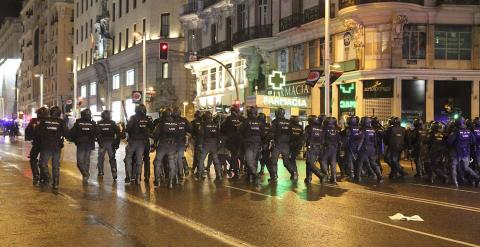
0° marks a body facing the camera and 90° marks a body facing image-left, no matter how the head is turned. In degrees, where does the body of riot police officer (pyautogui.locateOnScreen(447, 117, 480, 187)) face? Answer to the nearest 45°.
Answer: approximately 135°

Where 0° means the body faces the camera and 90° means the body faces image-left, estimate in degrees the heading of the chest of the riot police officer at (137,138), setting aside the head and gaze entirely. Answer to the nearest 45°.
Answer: approximately 180°

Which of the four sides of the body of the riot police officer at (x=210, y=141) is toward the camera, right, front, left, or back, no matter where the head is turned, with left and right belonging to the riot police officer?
back

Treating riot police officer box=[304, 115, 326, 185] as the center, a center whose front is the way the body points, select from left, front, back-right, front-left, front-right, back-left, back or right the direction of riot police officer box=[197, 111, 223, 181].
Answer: front-left

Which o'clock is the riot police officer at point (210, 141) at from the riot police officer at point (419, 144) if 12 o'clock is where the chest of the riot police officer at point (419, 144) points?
the riot police officer at point (210, 141) is roughly at 8 o'clock from the riot police officer at point (419, 144).

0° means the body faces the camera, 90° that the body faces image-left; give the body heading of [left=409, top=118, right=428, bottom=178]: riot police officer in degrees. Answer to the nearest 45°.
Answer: approximately 180°

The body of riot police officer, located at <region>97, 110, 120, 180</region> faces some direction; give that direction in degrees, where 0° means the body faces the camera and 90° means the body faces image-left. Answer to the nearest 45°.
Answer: approximately 180°

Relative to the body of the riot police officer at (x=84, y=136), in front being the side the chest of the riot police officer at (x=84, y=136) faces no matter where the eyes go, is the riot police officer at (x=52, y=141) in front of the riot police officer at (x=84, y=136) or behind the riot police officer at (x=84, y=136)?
behind
